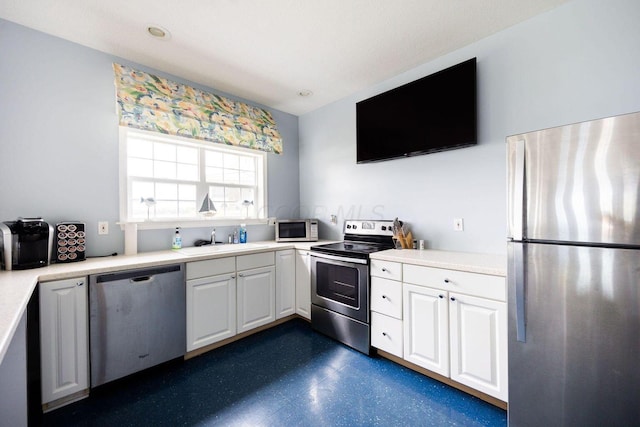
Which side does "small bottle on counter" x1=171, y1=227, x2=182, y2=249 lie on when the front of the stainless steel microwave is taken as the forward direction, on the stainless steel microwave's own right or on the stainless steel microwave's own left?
on the stainless steel microwave's own right

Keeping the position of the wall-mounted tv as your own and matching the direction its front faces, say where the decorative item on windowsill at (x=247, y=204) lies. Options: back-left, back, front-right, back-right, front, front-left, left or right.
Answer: front-right

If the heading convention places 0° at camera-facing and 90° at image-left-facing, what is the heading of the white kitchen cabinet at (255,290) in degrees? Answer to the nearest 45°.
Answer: approximately 315°
